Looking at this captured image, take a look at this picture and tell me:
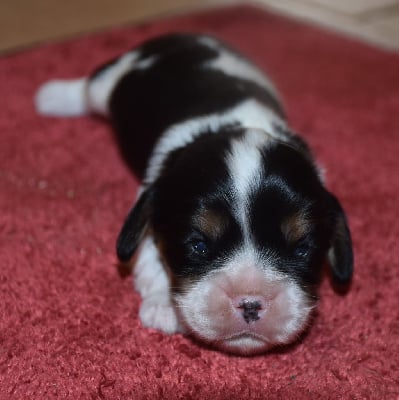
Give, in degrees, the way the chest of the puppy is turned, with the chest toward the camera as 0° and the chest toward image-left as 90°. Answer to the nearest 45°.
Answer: approximately 0°
